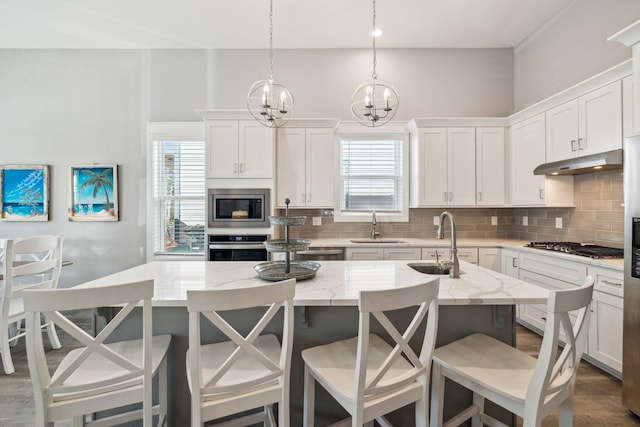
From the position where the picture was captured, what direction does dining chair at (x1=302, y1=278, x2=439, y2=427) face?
facing away from the viewer and to the left of the viewer

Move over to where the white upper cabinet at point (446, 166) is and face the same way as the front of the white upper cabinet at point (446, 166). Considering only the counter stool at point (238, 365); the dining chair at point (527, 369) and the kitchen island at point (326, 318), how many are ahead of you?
3

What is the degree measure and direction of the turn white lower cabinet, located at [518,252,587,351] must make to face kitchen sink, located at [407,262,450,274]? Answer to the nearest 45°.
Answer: approximately 45° to its left

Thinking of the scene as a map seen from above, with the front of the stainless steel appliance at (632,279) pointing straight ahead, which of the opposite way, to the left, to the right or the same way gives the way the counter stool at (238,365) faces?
to the right

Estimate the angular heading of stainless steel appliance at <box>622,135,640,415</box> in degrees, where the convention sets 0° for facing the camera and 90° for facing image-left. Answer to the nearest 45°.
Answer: approximately 45°

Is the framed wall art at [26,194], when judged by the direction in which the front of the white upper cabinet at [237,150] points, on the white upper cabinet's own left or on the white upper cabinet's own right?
on the white upper cabinet's own right

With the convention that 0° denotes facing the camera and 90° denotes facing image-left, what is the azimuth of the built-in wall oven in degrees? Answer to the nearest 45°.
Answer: approximately 0°

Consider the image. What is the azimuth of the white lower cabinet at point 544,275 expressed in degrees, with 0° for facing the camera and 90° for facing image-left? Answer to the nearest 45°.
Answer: approximately 45°

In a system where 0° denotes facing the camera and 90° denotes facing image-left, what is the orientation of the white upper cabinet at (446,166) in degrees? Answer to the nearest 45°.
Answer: approximately 0°
